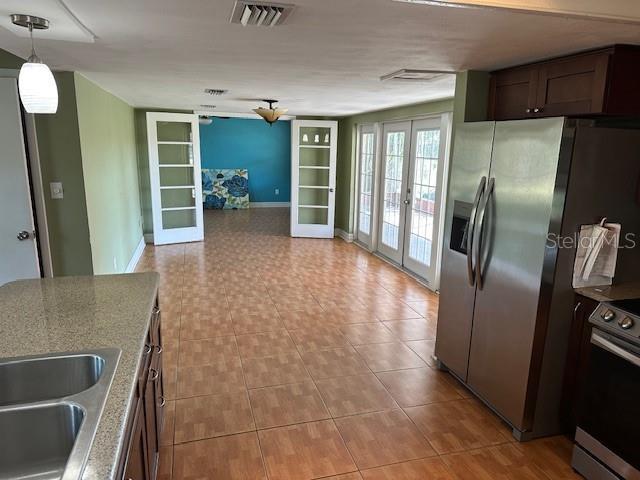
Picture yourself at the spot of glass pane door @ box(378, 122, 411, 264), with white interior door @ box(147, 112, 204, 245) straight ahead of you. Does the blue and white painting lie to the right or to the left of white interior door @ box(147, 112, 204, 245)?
right

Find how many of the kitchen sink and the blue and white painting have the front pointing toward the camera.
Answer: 1

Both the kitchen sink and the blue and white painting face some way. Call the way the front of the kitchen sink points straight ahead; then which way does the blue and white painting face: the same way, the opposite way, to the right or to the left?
to the right

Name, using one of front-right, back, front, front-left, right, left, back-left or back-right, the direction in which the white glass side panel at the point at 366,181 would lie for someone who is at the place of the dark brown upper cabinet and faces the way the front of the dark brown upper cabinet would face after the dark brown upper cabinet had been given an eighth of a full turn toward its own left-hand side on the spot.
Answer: back-right

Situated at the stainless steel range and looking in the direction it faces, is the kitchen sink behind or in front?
in front

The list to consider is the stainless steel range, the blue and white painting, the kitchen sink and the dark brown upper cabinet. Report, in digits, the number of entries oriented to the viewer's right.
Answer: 1

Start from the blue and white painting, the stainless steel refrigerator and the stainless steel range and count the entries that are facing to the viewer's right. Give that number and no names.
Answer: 0

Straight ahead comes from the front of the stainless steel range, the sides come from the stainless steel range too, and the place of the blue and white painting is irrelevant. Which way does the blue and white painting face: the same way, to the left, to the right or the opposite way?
to the left

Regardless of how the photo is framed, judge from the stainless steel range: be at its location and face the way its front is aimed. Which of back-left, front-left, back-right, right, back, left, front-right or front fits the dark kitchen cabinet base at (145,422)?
front

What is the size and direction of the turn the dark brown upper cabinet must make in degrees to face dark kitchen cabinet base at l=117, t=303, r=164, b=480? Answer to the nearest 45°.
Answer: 0° — it already faces it

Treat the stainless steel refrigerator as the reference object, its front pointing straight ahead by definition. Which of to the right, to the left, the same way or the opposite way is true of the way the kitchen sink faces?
the opposite way

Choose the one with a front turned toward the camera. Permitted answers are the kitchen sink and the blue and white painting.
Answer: the blue and white painting

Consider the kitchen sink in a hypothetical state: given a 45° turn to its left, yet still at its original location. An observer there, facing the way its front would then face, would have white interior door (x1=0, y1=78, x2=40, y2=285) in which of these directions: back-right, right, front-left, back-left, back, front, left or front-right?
front-left

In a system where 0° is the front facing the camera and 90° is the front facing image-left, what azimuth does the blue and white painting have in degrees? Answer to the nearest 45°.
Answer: approximately 0°

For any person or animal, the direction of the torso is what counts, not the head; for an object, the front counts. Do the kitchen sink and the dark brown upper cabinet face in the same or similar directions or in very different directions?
very different directions

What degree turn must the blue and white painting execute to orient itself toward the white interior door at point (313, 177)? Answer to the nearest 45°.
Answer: approximately 45° to its left

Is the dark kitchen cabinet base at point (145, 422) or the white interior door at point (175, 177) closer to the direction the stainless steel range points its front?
the dark kitchen cabinet base

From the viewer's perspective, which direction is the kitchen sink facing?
to the viewer's right

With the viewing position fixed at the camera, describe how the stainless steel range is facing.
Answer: facing the viewer and to the left of the viewer
